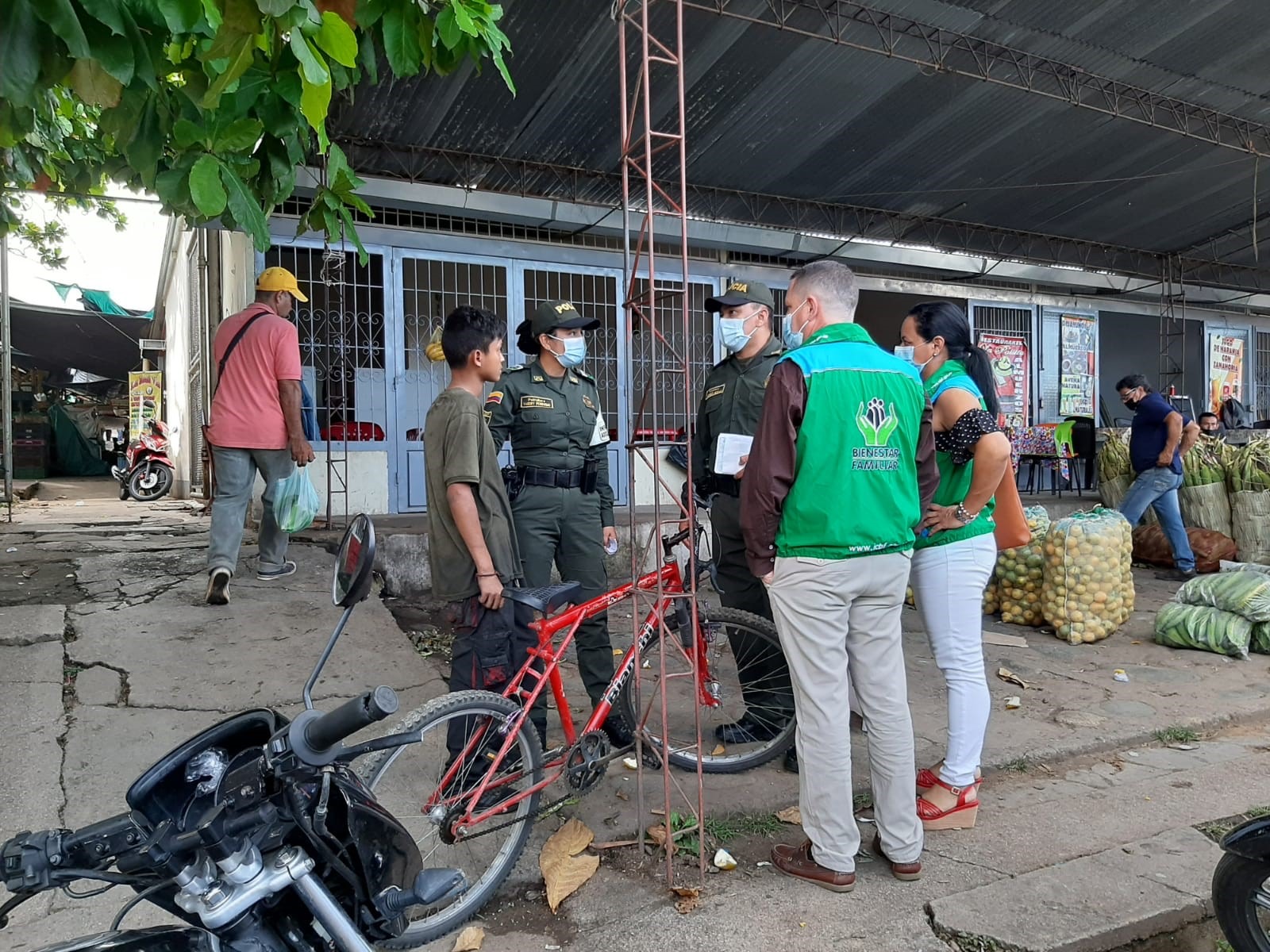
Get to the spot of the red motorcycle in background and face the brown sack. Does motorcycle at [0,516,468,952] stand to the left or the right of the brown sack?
right

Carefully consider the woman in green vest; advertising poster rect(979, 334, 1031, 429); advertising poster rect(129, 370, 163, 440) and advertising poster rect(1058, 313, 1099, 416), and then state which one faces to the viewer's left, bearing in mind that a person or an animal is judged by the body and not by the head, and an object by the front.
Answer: the woman in green vest

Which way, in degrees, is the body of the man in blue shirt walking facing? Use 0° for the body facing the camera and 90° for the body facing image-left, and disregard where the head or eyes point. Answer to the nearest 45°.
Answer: approximately 90°

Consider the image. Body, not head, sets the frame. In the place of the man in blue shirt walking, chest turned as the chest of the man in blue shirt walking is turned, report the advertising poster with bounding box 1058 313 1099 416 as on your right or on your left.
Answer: on your right

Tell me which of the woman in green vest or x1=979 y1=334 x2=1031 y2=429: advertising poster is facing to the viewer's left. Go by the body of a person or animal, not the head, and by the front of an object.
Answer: the woman in green vest

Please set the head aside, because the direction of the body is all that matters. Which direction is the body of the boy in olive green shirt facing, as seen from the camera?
to the viewer's right

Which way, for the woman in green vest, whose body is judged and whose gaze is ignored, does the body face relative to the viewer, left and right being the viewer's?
facing to the left of the viewer

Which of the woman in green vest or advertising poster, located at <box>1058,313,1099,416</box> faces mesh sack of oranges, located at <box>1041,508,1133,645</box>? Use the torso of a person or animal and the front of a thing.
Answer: the advertising poster
